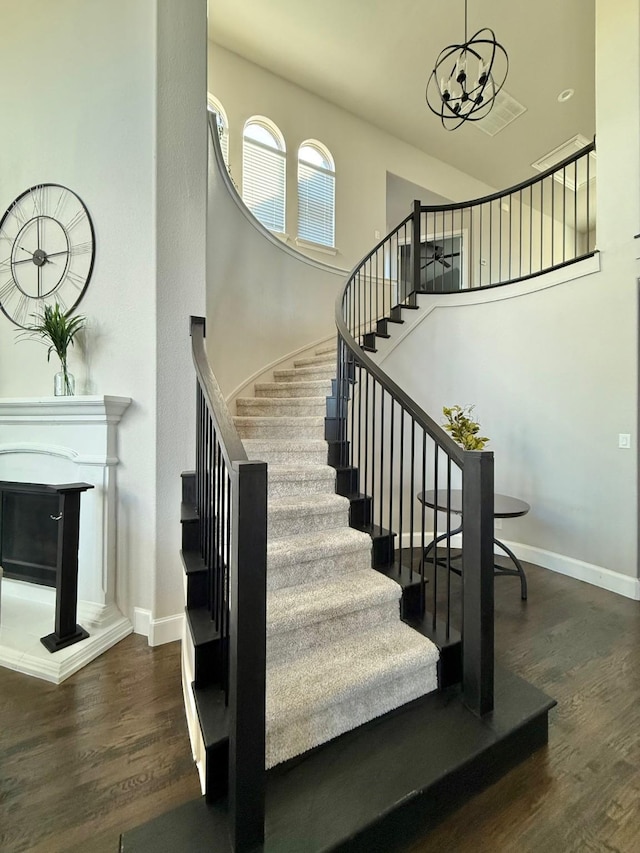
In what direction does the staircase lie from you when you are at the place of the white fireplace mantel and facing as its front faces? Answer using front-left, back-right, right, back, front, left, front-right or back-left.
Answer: left

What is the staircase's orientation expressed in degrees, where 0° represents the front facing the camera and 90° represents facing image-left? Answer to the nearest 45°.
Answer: approximately 315°

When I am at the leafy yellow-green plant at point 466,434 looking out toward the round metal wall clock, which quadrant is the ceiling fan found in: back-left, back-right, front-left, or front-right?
back-right
